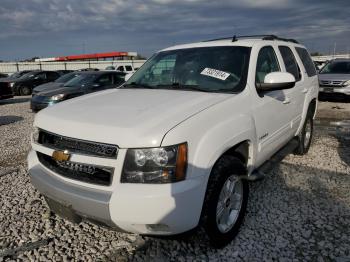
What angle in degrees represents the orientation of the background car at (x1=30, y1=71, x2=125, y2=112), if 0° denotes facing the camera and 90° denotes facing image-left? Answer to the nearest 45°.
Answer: approximately 45°

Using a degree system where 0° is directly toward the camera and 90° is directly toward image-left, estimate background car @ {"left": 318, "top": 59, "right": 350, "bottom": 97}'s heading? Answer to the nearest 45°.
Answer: approximately 45°

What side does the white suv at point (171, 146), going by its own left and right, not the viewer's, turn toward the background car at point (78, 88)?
right

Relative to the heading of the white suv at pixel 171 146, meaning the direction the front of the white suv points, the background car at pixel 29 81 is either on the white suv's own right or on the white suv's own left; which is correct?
on the white suv's own right

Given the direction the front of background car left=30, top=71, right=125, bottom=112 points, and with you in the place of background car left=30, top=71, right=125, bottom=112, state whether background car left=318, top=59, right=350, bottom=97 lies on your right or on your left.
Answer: on your left

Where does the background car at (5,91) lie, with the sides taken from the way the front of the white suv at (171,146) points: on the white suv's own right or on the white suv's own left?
on the white suv's own right
